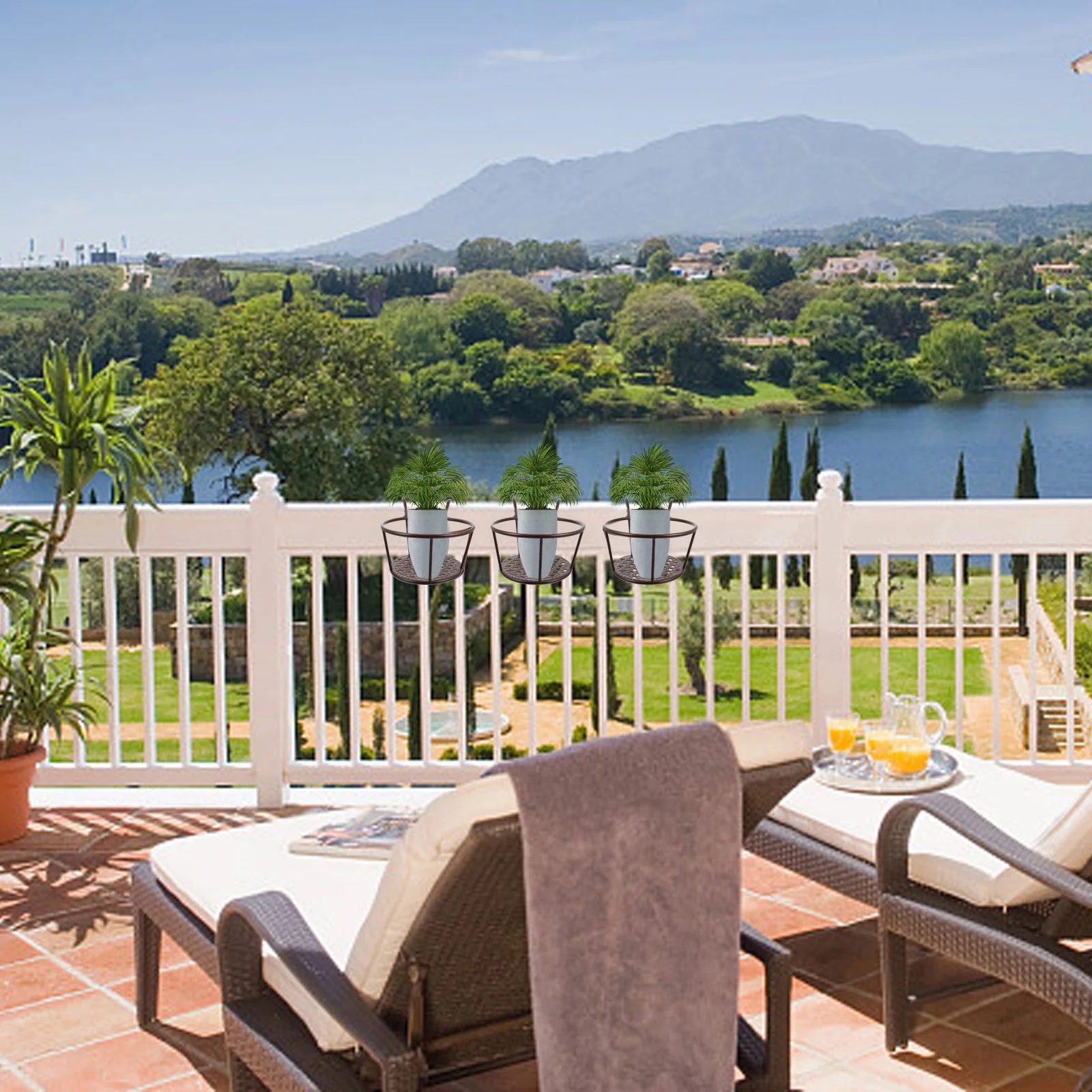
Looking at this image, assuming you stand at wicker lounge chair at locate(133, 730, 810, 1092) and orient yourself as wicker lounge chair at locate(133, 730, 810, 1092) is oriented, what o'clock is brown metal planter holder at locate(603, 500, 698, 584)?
The brown metal planter holder is roughly at 2 o'clock from the wicker lounge chair.

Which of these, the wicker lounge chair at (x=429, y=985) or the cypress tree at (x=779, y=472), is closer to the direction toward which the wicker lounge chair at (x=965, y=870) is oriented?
the cypress tree

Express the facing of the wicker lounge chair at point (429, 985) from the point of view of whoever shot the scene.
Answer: facing away from the viewer and to the left of the viewer

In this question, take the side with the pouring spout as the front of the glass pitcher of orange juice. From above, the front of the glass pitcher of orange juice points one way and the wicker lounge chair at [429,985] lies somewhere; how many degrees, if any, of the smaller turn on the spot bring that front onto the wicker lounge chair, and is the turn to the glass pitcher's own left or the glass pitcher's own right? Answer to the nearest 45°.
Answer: approximately 45° to the glass pitcher's own left

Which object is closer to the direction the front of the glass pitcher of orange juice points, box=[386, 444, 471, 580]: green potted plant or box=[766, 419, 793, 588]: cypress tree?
the green potted plant

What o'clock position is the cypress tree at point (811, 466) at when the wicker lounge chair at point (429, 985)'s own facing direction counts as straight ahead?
The cypress tree is roughly at 2 o'clock from the wicker lounge chair.

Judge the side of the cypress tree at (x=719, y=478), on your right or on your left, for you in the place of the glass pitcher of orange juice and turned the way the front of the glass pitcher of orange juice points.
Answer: on your right

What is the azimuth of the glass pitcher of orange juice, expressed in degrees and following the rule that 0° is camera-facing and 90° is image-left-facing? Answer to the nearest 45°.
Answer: approximately 90°

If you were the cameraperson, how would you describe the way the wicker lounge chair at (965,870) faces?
facing away from the viewer and to the left of the viewer
